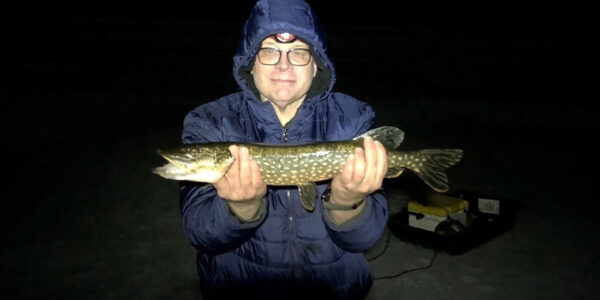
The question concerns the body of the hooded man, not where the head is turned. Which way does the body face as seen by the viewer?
toward the camera

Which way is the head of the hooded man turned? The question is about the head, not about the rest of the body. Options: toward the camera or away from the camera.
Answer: toward the camera

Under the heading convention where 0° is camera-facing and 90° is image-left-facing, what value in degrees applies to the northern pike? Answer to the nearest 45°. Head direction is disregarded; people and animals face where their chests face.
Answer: approximately 90°
